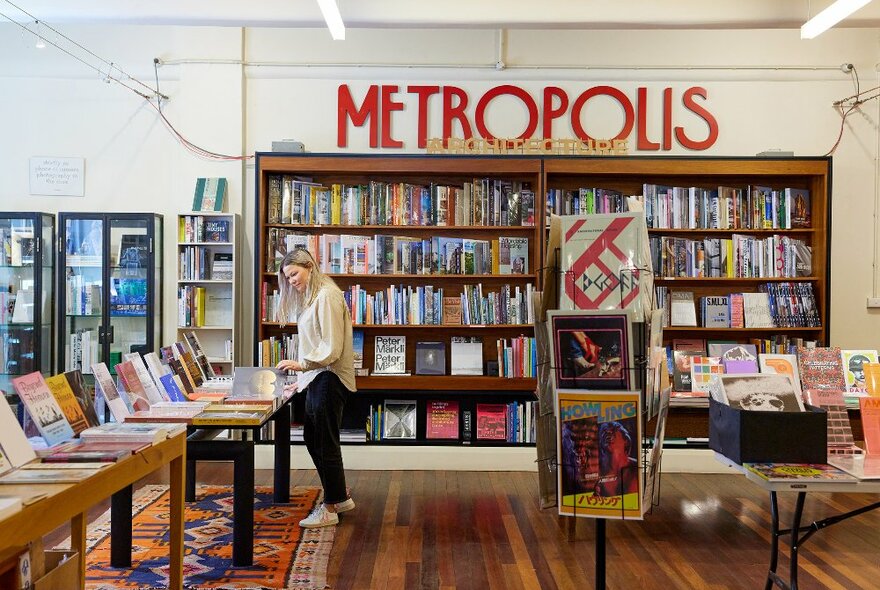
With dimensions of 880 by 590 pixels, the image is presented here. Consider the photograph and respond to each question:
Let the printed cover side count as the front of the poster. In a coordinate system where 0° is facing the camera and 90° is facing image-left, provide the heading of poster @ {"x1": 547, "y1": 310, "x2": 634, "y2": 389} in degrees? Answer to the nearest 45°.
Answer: approximately 0°

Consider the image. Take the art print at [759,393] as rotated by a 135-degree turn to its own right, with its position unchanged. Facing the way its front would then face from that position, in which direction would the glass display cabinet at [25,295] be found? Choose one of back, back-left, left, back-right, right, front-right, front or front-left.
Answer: front-left

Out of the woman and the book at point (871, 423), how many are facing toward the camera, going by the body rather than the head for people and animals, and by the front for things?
1

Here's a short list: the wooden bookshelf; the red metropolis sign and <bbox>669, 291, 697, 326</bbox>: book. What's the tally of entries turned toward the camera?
3

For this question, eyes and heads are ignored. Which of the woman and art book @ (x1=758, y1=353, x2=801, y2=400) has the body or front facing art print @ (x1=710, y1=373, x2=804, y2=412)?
art book @ (x1=758, y1=353, x2=801, y2=400)

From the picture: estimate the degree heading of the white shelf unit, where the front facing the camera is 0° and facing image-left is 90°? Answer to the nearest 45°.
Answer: approximately 0°
